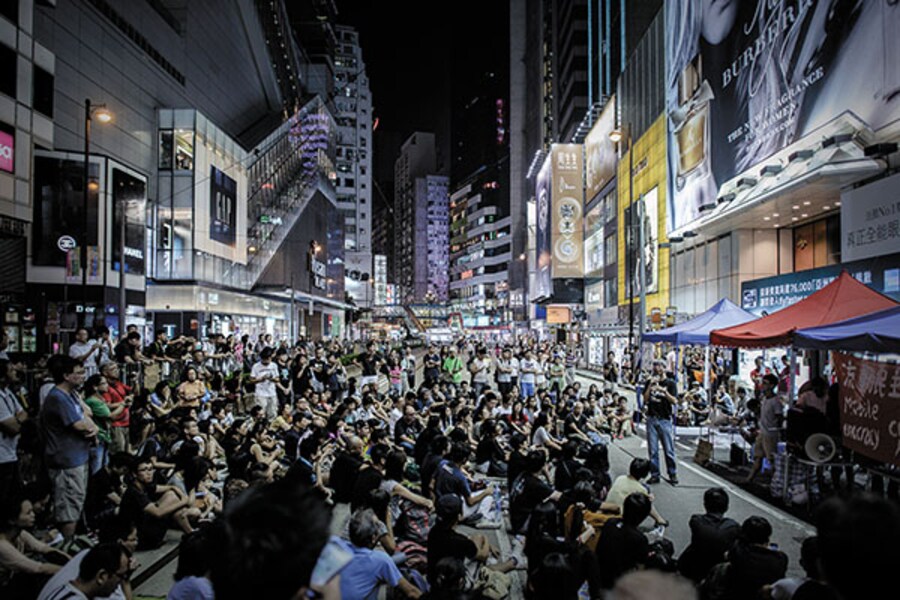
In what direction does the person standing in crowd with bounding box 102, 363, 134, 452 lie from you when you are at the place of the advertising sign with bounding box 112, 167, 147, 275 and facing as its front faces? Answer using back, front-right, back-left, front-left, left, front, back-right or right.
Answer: front-right

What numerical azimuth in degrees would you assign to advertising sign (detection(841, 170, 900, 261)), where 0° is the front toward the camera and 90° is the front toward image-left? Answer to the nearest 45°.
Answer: approximately 45°

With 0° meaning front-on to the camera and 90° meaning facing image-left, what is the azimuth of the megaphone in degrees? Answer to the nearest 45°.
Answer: approximately 0°

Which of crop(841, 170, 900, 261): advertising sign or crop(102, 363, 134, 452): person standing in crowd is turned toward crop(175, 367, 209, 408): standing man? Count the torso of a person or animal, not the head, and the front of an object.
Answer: the advertising sign

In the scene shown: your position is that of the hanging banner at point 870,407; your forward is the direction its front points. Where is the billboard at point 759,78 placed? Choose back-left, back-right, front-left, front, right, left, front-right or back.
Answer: back-right

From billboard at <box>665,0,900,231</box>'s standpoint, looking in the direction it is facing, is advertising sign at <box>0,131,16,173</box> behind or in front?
in front

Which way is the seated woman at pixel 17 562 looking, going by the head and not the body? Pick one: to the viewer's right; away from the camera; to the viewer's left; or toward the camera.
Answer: to the viewer's right

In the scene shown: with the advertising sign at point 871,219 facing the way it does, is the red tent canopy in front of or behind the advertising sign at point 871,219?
in front

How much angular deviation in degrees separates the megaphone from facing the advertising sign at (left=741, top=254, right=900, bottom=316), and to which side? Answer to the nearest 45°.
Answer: approximately 180°

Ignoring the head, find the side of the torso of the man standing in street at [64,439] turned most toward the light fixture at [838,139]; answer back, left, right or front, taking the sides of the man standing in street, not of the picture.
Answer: front

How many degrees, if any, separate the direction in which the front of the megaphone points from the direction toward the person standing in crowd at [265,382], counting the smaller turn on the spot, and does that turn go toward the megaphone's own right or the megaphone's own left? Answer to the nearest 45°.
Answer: approximately 90° to the megaphone's own right

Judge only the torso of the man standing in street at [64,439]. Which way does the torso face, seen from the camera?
to the viewer's right

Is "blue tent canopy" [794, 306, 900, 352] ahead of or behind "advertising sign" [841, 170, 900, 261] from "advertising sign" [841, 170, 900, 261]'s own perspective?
ahead

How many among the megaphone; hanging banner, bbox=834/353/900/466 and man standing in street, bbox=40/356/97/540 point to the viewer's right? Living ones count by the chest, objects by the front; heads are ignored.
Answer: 1
